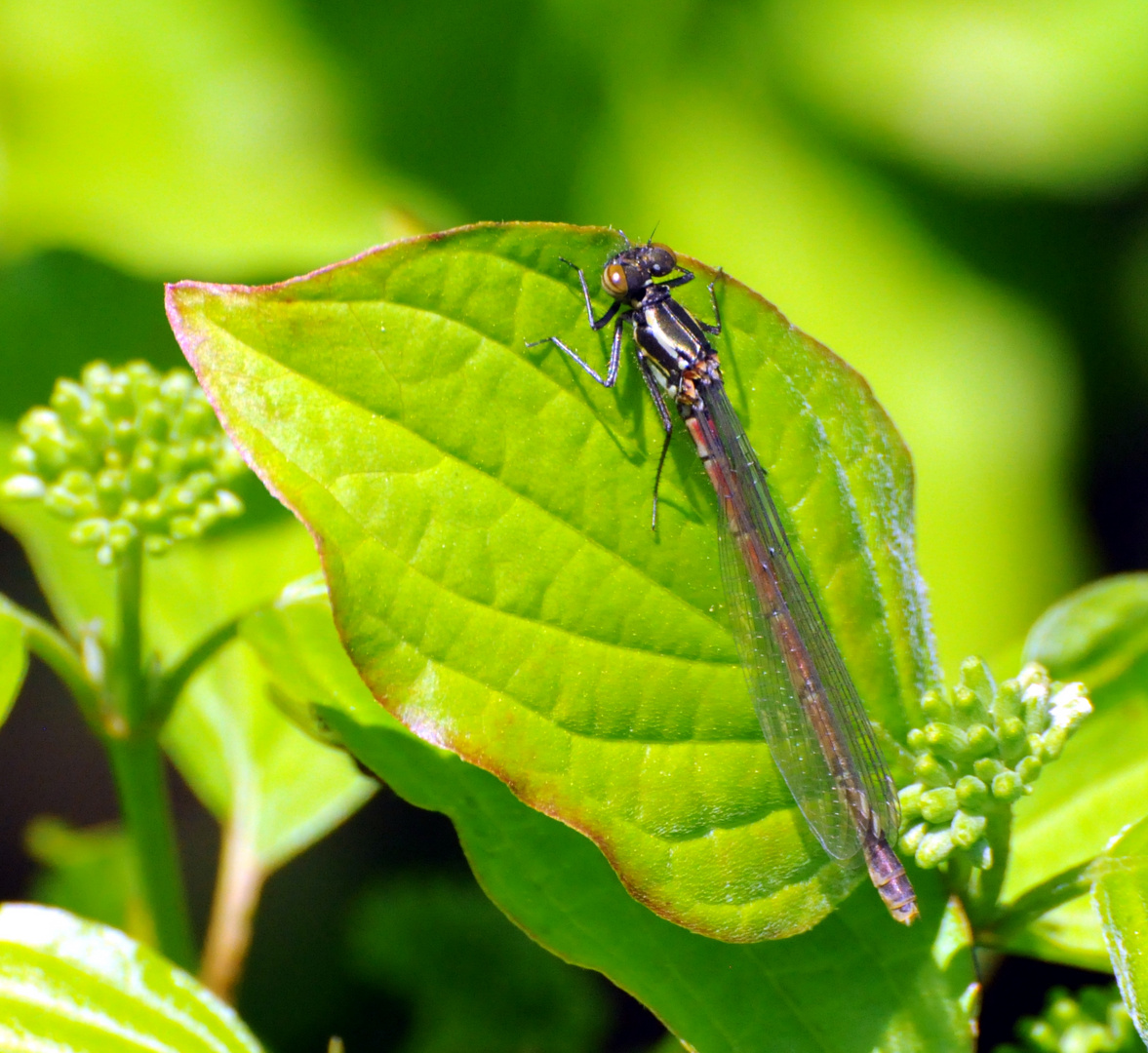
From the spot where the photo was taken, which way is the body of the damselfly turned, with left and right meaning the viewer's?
facing away from the viewer and to the left of the viewer

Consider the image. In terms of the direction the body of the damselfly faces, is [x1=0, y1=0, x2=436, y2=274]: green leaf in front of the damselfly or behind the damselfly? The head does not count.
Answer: in front

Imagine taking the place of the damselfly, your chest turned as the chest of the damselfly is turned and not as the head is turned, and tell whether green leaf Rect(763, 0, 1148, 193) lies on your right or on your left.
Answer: on your right
